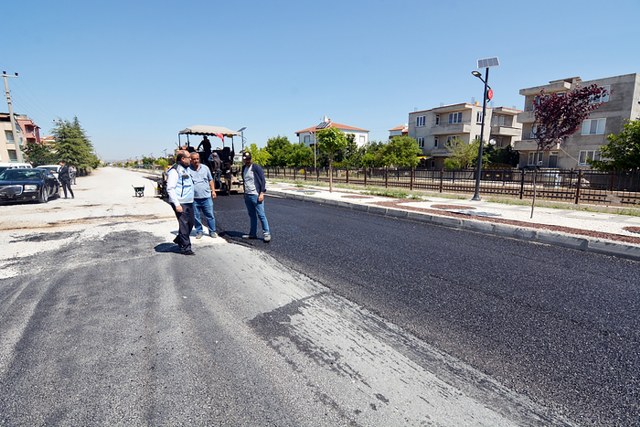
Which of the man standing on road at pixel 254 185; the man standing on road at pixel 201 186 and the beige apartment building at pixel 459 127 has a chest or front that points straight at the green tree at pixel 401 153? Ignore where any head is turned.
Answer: the beige apartment building

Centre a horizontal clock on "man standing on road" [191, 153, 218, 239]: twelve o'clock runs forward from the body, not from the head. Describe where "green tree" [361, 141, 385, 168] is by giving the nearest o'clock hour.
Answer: The green tree is roughly at 7 o'clock from the man standing on road.

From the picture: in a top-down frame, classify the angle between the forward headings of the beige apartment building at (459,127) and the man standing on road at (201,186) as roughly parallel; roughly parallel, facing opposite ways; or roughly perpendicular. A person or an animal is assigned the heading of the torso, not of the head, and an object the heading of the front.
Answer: roughly perpendicular

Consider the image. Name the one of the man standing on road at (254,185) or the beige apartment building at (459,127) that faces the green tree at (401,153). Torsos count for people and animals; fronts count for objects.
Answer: the beige apartment building

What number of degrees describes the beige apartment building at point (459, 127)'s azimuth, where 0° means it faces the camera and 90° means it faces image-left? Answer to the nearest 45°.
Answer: approximately 45°

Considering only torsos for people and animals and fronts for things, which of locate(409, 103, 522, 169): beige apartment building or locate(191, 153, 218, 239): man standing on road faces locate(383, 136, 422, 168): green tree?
the beige apartment building

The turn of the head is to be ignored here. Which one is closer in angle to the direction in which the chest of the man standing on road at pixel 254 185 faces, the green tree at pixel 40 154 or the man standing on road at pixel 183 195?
the man standing on road

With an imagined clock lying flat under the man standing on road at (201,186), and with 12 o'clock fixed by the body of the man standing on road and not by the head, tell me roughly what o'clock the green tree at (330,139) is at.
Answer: The green tree is roughly at 7 o'clock from the man standing on road.

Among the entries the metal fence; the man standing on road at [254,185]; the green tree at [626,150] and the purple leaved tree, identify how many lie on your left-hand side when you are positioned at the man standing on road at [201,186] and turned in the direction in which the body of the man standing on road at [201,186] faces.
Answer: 4

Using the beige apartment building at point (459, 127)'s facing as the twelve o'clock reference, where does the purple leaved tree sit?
The purple leaved tree is roughly at 10 o'clock from the beige apartment building.

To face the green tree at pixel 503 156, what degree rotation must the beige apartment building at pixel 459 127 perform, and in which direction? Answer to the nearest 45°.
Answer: approximately 90° to its left

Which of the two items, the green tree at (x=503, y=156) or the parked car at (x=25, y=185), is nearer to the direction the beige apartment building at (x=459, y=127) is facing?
the parked car

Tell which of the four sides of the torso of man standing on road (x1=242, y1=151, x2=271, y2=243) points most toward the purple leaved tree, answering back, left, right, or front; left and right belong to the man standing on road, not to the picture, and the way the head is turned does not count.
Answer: back

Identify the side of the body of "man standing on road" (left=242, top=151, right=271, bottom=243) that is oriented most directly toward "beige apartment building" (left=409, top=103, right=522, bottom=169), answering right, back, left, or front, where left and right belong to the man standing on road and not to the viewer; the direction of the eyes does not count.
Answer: back
